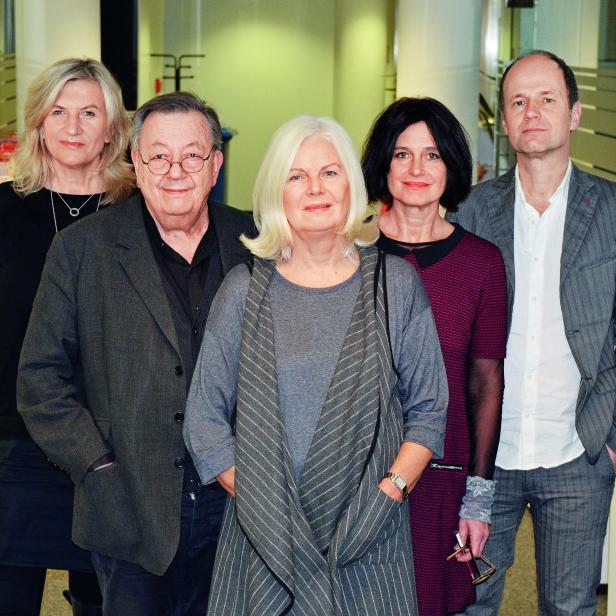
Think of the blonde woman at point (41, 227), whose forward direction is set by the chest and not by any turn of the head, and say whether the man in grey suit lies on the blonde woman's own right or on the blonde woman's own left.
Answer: on the blonde woman's own left

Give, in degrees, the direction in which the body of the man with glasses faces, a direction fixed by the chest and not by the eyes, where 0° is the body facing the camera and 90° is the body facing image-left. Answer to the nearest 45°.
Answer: approximately 315°

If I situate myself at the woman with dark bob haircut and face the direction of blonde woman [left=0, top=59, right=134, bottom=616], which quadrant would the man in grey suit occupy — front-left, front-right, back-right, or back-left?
back-right

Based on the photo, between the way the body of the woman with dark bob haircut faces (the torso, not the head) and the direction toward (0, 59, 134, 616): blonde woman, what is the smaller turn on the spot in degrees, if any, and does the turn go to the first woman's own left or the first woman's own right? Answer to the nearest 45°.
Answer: approximately 90° to the first woman's own right

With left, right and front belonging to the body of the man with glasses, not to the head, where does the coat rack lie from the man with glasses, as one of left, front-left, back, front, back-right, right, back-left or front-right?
back-left

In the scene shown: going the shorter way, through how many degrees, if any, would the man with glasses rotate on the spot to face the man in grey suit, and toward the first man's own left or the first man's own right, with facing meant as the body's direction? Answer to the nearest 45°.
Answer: approximately 45° to the first man's own left
